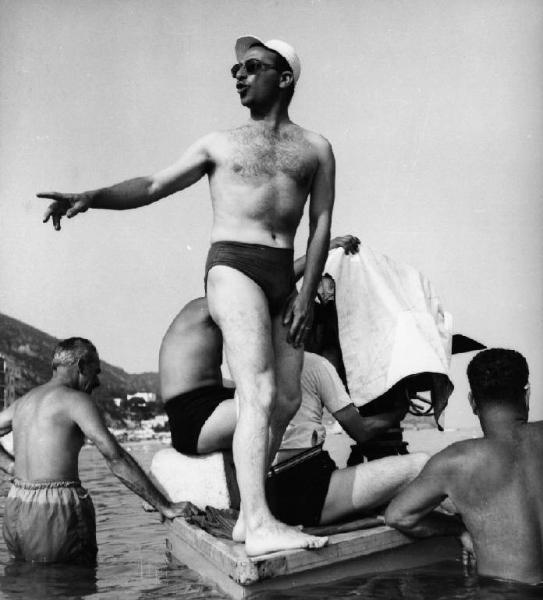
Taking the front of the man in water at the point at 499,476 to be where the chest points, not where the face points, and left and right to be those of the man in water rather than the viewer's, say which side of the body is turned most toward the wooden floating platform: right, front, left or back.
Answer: left

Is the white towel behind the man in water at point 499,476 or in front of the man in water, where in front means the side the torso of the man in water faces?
in front

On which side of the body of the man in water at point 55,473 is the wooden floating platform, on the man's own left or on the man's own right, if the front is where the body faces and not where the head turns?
on the man's own right

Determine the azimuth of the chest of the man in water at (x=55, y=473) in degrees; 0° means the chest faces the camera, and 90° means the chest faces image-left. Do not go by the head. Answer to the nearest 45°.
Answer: approximately 225°

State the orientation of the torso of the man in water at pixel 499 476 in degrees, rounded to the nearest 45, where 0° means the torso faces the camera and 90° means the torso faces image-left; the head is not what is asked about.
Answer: approximately 180°

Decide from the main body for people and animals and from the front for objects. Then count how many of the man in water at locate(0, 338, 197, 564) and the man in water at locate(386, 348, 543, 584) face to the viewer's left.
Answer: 0

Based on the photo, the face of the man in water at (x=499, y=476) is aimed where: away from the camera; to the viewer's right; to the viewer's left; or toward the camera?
away from the camera
